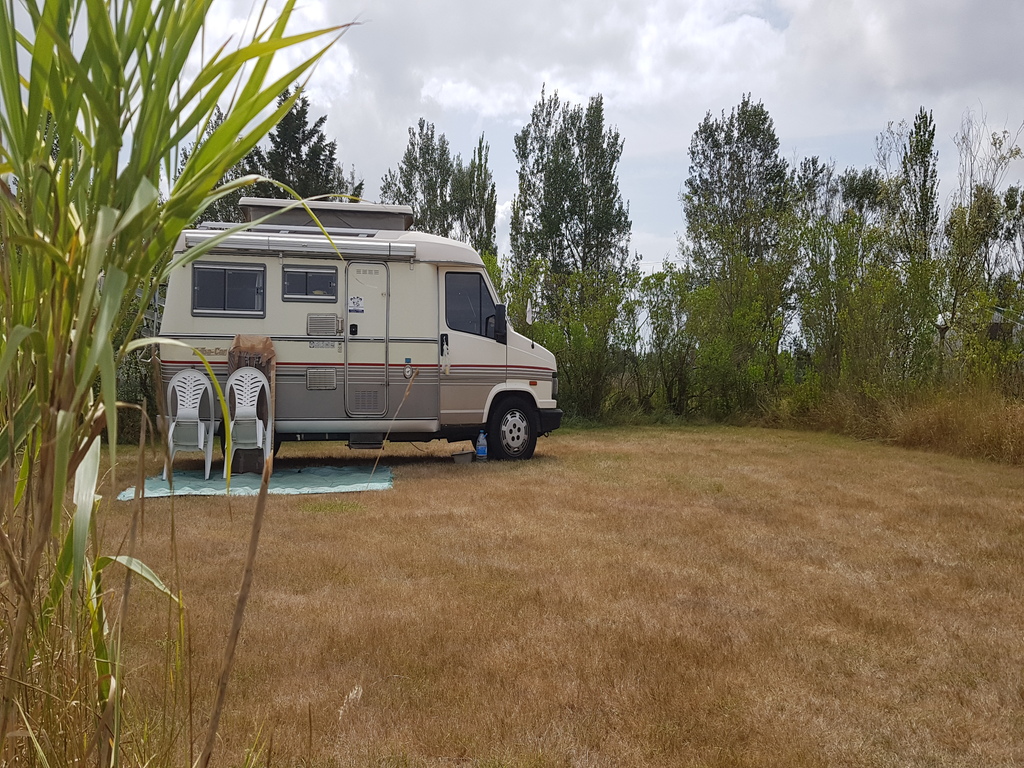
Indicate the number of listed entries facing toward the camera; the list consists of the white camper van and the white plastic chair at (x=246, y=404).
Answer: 1

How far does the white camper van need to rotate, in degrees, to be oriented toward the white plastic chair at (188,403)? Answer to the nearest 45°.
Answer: approximately 180°

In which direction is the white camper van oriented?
to the viewer's right

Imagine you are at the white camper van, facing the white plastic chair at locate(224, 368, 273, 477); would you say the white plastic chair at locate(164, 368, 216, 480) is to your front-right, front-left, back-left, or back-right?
front-right

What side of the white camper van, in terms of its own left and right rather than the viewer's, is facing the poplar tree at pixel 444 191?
left

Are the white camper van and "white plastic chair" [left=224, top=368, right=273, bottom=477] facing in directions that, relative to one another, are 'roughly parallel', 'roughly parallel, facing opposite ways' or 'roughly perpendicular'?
roughly perpendicular

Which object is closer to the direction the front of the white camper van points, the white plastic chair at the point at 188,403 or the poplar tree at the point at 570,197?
the poplar tree

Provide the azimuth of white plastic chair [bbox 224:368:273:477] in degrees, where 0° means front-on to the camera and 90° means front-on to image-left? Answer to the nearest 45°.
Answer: approximately 0°

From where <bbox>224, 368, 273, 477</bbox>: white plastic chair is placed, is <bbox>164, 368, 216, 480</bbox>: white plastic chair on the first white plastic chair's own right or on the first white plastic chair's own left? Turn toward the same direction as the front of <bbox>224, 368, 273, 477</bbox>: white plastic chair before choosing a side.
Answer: on the first white plastic chair's own right

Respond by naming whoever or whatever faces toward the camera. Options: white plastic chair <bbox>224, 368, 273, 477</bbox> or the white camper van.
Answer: the white plastic chair
